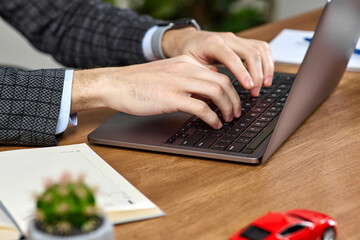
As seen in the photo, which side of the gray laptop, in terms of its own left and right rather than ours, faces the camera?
left

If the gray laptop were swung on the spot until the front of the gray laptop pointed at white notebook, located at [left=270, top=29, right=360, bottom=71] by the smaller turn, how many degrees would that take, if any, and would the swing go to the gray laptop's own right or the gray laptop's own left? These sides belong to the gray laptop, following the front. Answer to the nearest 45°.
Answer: approximately 90° to the gray laptop's own right
